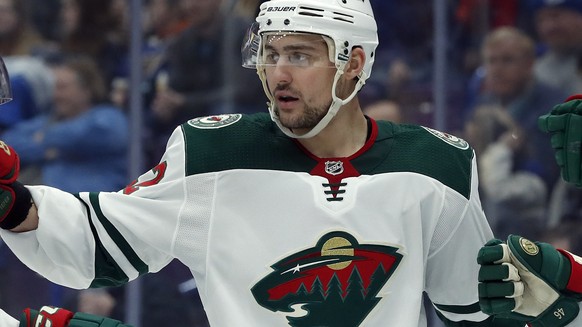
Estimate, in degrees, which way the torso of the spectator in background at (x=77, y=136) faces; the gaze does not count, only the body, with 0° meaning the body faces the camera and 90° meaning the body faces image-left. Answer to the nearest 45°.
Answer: approximately 45°

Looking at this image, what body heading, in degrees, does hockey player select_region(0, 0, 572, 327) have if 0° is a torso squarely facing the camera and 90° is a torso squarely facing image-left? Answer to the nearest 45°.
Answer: approximately 0°

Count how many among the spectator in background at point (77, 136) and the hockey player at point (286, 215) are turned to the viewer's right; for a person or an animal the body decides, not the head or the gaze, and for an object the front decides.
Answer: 0

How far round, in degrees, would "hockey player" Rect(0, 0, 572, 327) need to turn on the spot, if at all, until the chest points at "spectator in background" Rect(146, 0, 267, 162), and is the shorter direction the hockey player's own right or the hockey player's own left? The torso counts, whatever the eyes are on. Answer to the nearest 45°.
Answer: approximately 180°
